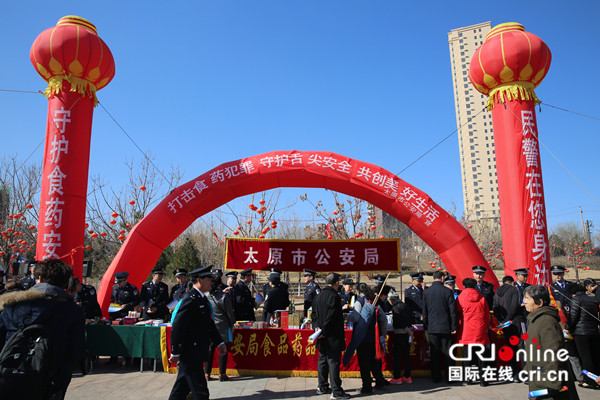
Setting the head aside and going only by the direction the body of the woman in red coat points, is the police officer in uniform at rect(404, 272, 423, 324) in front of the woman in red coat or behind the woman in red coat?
in front

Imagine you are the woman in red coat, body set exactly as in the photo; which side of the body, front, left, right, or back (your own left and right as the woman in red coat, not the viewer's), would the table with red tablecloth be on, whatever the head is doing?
left

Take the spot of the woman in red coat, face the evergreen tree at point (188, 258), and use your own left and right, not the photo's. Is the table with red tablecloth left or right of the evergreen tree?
left

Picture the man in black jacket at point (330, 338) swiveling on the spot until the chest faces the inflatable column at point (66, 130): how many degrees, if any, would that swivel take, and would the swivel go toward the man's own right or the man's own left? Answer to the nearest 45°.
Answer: approximately 90° to the man's own left

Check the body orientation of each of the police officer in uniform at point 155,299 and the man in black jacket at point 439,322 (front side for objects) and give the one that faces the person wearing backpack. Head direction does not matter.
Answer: the police officer in uniform

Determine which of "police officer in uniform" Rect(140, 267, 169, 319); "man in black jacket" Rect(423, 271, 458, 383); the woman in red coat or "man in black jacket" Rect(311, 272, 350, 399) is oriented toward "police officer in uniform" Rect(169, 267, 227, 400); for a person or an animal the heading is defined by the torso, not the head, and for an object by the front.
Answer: "police officer in uniform" Rect(140, 267, 169, 319)

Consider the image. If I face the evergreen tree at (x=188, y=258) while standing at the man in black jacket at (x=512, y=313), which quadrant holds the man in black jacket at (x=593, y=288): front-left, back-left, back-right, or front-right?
back-right

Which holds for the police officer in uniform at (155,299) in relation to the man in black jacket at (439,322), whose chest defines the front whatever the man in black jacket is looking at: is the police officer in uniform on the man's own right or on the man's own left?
on the man's own left

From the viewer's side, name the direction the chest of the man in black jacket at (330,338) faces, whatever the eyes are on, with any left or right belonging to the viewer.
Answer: facing away from the viewer and to the right of the viewer

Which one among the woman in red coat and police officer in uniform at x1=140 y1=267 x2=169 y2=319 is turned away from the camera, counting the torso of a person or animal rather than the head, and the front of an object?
the woman in red coat

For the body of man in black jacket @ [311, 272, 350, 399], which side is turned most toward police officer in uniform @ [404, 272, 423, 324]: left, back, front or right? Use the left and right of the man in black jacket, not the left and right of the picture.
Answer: front

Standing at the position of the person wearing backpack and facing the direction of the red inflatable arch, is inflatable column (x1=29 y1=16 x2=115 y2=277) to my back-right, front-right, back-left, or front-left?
front-left

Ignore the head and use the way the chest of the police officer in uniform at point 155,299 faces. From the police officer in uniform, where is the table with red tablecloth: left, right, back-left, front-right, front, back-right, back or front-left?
front-left
